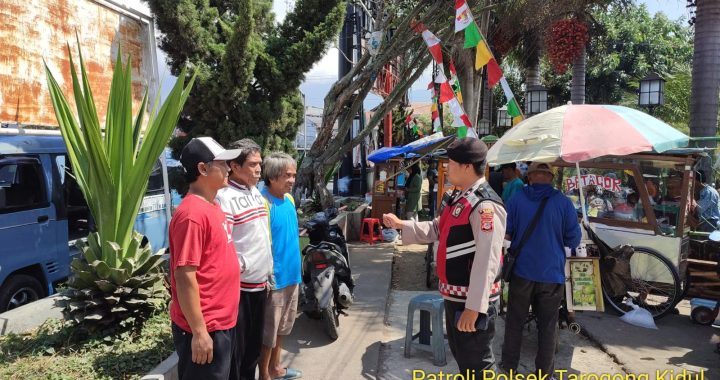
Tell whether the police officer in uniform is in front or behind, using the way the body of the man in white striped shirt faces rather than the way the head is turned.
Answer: in front

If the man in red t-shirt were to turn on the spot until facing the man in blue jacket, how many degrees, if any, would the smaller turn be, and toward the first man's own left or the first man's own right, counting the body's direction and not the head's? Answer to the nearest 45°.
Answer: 0° — they already face them

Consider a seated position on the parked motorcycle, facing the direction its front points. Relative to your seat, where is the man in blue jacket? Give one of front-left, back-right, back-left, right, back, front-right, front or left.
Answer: back-right

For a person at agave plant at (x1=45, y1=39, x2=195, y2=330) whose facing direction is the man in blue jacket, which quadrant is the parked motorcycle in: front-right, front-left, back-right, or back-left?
front-left

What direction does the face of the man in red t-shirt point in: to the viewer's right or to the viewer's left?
to the viewer's right

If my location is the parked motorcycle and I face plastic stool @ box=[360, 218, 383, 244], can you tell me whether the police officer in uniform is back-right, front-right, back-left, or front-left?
back-right

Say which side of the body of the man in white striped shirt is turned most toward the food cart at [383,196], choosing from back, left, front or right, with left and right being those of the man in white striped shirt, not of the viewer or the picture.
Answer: left

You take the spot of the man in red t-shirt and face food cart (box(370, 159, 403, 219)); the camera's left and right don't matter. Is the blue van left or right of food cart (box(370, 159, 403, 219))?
left

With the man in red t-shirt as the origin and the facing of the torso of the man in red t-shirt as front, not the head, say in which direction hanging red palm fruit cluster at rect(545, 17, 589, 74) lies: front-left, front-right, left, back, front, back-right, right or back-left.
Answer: front-left

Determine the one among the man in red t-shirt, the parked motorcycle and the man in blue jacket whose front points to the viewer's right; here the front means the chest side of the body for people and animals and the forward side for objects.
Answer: the man in red t-shirt

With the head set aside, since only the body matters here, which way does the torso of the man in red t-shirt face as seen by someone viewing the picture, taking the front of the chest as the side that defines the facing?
to the viewer's right

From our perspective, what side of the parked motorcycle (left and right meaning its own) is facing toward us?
back

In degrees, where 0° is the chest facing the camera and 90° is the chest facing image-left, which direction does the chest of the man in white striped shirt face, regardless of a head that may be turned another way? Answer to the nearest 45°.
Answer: approximately 315°

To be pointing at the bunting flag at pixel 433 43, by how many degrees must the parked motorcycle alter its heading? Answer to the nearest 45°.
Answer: approximately 45° to its right

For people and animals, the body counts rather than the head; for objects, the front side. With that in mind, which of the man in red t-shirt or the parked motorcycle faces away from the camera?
the parked motorcycle

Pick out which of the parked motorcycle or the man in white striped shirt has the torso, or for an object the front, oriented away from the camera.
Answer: the parked motorcycle
